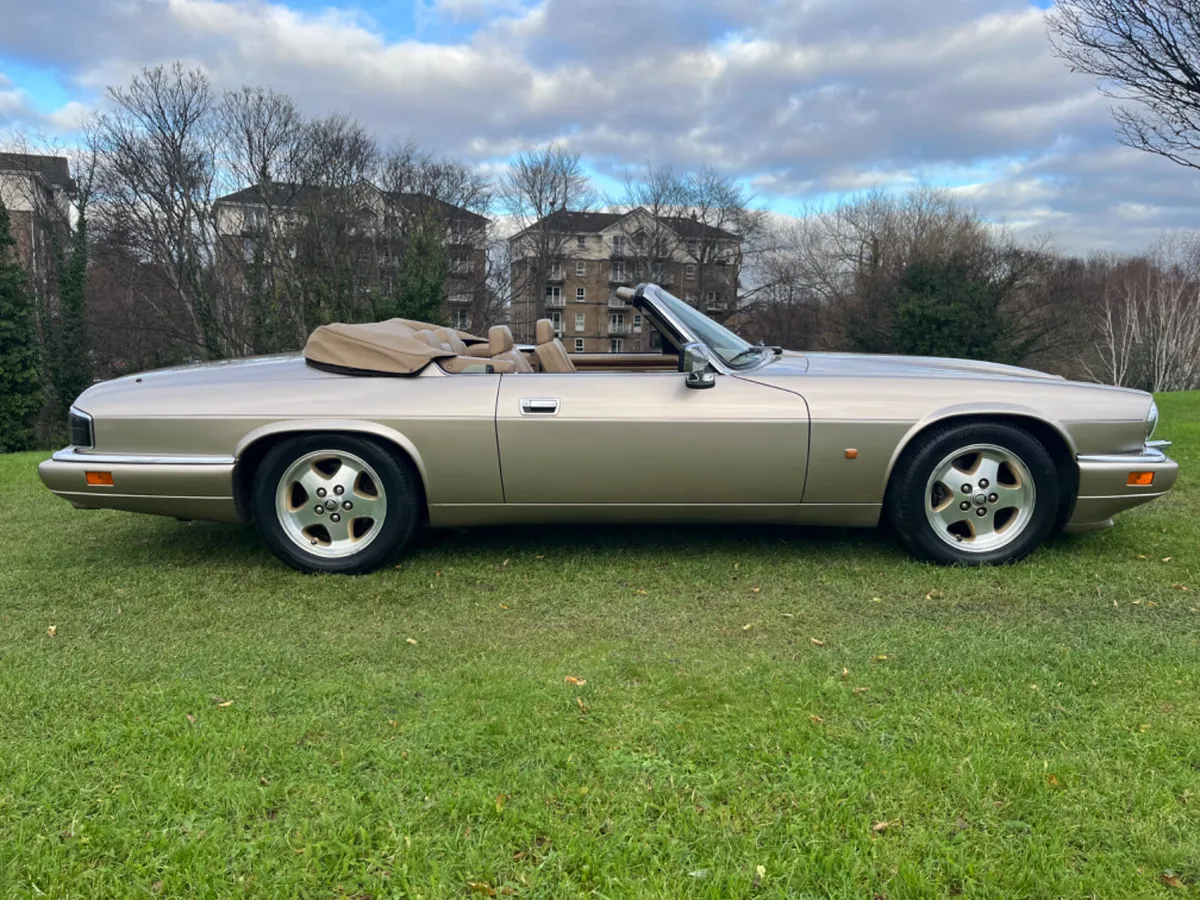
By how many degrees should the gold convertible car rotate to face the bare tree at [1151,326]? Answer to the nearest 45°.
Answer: approximately 45° to its left

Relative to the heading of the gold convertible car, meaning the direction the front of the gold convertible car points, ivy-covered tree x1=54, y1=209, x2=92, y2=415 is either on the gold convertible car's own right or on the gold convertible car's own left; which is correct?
on the gold convertible car's own left

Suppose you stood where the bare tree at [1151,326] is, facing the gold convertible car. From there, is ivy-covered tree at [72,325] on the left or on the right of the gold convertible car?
right

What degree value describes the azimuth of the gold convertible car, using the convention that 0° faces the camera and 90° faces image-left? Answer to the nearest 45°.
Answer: approximately 270°

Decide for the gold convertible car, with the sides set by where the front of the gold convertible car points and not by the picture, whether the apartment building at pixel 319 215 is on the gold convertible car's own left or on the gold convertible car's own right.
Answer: on the gold convertible car's own left

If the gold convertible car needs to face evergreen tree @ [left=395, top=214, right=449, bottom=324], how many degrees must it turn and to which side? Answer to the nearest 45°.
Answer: approximately 90° to its left

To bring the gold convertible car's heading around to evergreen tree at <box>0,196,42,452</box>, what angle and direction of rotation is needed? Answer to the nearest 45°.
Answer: approximately 135° to its left
